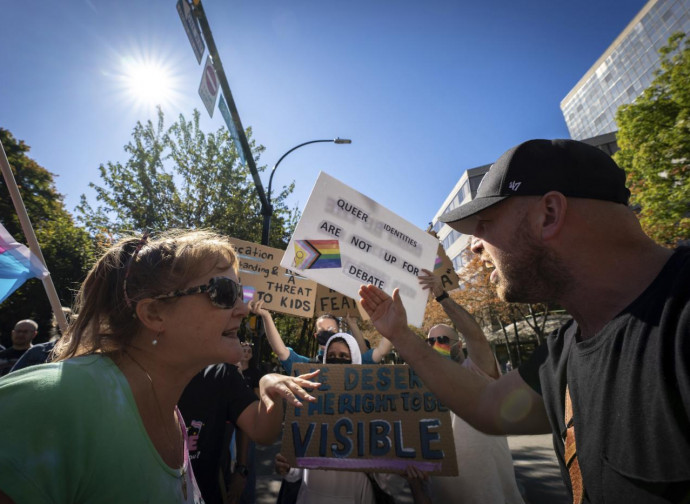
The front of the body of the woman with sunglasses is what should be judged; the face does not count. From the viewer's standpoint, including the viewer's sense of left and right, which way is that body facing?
facing to the right of the viewer

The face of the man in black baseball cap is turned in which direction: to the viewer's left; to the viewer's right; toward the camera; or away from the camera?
to the viewer's left

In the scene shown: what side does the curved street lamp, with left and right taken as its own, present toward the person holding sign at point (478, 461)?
right

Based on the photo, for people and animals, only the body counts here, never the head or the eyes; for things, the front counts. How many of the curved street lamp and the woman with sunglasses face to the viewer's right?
2

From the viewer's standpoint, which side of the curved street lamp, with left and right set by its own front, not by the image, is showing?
right

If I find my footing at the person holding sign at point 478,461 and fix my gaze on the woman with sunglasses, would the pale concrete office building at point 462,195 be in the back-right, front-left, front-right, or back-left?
back-right
